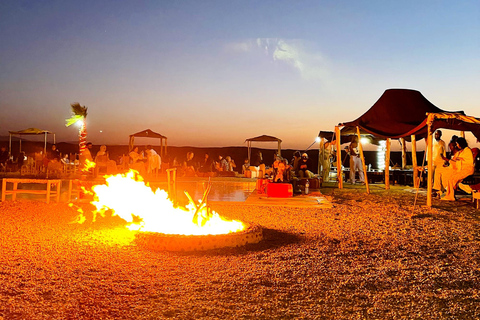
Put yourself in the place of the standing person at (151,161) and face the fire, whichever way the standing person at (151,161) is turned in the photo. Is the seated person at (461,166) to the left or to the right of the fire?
left

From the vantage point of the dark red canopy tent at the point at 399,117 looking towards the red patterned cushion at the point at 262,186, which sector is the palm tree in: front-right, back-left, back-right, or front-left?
front-right

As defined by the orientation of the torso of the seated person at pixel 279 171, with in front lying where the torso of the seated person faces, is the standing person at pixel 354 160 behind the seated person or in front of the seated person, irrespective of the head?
behind

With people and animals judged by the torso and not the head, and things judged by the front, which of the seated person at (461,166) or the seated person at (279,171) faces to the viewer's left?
the seated person at (461,166)

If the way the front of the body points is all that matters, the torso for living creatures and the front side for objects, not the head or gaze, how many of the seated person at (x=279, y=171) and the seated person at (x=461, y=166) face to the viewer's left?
1

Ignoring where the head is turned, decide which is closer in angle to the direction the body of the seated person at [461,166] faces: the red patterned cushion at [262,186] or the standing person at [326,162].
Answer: the red patterned cushion

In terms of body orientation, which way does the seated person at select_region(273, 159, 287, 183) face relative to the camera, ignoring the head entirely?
toward the camera

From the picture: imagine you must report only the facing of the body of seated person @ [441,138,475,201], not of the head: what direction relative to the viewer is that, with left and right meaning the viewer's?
facing to the left of the viewer

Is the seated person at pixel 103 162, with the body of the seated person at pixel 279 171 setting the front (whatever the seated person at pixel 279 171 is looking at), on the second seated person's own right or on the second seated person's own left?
on the second seated person's own right

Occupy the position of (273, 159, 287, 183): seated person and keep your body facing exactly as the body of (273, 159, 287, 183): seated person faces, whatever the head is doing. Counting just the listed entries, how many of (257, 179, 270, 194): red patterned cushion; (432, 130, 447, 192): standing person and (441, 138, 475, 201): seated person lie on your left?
2

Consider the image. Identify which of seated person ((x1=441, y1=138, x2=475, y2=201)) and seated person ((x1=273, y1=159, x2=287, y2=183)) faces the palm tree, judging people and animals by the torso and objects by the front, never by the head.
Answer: seated person ((x1=441, y1=138, x2=475, y2=201))

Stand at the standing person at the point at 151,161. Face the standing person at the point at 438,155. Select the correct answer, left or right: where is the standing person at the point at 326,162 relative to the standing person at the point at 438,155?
left

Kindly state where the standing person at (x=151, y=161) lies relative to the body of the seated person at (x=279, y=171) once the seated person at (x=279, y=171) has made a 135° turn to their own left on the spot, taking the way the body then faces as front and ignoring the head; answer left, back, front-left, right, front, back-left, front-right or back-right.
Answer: left

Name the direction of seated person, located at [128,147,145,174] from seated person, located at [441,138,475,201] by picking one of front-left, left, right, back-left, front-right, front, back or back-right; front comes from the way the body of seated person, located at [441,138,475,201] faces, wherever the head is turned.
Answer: front

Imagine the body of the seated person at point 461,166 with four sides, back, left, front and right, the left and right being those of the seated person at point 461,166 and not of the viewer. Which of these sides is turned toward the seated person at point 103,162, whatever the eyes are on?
front

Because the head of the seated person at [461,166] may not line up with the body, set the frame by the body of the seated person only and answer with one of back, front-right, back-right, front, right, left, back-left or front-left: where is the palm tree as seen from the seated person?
front

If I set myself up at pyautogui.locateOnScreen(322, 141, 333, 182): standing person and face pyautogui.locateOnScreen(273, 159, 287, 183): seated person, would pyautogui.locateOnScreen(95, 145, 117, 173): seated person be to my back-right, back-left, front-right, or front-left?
front-right

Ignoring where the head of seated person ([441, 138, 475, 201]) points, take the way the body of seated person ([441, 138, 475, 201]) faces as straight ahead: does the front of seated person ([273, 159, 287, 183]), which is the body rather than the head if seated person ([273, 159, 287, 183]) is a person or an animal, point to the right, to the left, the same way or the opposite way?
to the left

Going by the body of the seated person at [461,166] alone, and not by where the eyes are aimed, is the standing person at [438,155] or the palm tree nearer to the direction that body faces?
the palm tree
